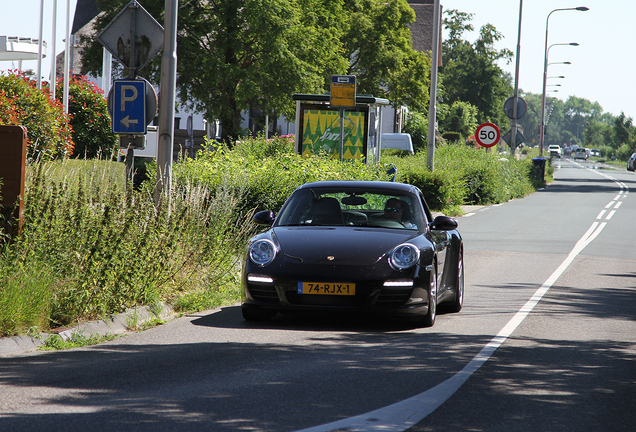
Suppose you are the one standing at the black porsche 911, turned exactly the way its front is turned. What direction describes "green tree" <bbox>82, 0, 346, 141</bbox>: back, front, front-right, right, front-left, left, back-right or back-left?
back

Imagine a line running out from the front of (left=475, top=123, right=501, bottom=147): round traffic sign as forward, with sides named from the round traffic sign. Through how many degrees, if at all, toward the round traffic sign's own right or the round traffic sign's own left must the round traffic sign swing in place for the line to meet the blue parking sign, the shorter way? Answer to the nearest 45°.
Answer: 0° — it already faces it

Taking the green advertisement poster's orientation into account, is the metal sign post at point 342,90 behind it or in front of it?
in front

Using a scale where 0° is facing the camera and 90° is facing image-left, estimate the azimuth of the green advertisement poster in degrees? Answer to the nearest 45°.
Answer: approximately 0°

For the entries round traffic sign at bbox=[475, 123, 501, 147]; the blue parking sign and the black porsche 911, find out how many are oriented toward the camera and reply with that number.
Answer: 3

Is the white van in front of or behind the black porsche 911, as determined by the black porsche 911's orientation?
behind

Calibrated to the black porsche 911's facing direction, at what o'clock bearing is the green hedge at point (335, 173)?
The green hedge is roughly at 6 o'clock from the black porsche 911.

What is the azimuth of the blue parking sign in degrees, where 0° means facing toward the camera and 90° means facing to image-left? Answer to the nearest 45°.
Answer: approximately 0°
